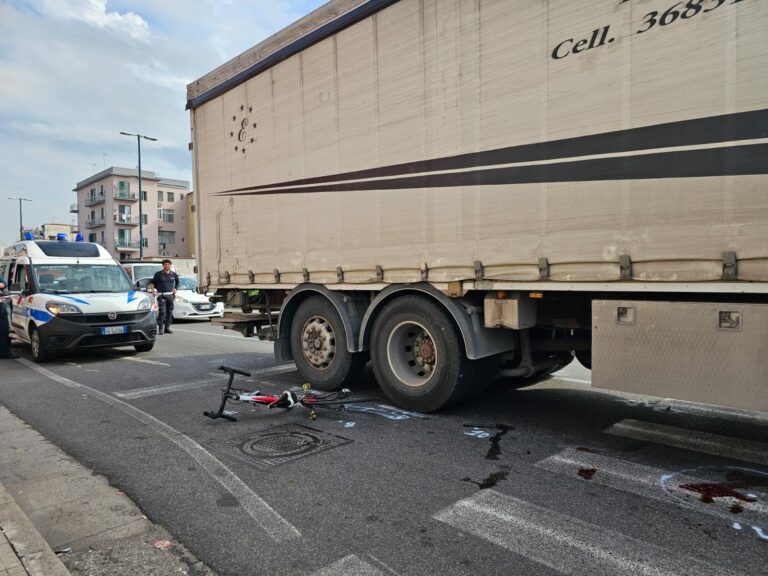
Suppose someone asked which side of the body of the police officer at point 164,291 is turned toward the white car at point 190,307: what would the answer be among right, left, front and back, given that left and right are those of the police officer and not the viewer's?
back

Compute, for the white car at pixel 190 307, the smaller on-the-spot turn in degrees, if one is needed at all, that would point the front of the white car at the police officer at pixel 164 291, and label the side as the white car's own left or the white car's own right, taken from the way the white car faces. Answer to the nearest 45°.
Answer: approximately 45° to the white car's own right

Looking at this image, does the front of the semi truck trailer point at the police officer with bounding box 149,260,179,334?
no

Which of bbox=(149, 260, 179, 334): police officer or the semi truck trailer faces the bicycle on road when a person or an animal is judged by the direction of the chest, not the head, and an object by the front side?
the police officer

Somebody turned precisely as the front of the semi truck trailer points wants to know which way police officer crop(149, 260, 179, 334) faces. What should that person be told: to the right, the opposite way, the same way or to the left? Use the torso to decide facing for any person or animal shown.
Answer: the same way

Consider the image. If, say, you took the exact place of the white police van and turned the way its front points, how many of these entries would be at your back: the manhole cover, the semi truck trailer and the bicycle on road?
0

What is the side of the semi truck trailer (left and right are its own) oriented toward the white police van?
back

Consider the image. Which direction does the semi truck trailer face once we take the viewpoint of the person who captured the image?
facing the viewer and to the right of the viewer

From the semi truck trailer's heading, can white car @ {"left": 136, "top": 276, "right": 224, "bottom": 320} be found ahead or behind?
behind
